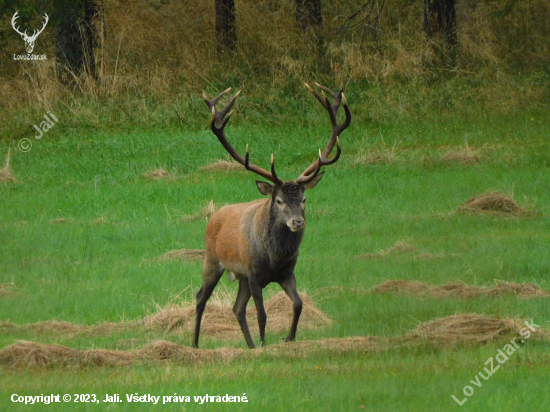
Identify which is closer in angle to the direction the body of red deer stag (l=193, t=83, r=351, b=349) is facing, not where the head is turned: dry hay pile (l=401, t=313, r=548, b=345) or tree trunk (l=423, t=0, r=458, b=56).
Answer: the dry hay pile

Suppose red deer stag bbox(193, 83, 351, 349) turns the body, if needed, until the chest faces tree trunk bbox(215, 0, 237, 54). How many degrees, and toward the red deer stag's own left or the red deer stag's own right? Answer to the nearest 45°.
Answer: approximately 135° to the red deer stag's own left

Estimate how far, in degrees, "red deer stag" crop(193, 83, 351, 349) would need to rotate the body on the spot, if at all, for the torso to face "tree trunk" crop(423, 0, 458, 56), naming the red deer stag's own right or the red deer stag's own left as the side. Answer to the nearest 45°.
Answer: approximately 135° to the red deer stag's own left

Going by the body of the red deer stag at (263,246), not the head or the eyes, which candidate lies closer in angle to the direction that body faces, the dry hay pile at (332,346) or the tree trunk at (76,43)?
the dry hay pile

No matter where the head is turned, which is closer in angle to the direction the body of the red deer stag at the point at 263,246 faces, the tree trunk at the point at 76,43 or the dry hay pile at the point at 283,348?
the dry hay pile

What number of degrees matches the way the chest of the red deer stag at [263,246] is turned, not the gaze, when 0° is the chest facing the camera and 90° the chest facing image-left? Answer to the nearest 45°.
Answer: approximately 315°

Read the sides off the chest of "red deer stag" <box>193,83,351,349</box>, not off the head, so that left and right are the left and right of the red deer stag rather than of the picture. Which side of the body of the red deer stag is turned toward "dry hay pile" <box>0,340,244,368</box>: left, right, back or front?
right
